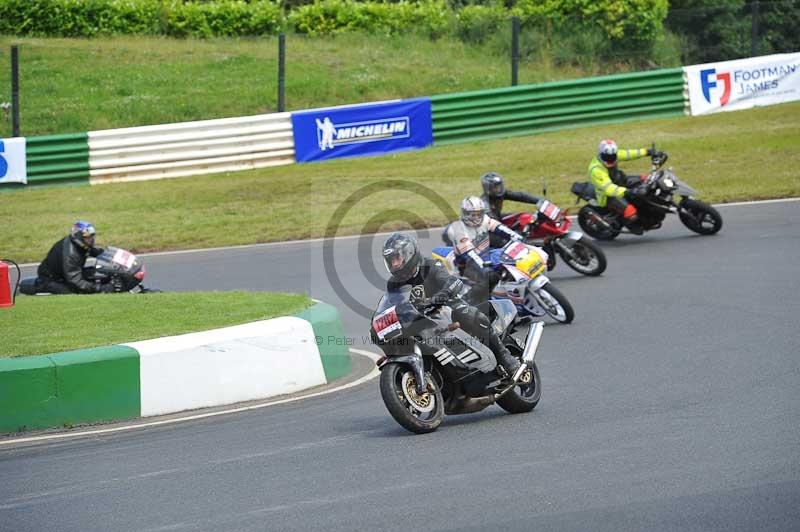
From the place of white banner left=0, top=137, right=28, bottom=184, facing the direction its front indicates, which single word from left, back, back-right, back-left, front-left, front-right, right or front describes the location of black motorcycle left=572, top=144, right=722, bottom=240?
front-left

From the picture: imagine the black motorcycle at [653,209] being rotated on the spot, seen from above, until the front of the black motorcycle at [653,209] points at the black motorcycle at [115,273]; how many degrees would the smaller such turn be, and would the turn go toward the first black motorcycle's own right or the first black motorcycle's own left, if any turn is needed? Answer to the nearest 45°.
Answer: approximately 135° to the first black motorcycle's own right

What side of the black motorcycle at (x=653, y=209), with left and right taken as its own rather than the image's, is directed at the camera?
right

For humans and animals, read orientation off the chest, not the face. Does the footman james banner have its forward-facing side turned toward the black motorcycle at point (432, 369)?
yes

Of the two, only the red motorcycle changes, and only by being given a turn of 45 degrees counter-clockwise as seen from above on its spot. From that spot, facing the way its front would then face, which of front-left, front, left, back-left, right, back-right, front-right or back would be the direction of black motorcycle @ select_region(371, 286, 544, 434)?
right

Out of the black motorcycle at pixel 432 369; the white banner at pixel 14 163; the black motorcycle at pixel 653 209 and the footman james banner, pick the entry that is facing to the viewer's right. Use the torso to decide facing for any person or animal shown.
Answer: the black motorcycle at pixel 653 209

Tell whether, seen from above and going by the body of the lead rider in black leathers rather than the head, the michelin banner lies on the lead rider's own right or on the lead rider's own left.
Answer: on the lead rider's own right

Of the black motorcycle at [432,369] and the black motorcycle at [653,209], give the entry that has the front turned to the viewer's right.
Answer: the black motorcycle at [653,209]

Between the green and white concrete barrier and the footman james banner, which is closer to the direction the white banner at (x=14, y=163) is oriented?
the green and white concrete barrier
